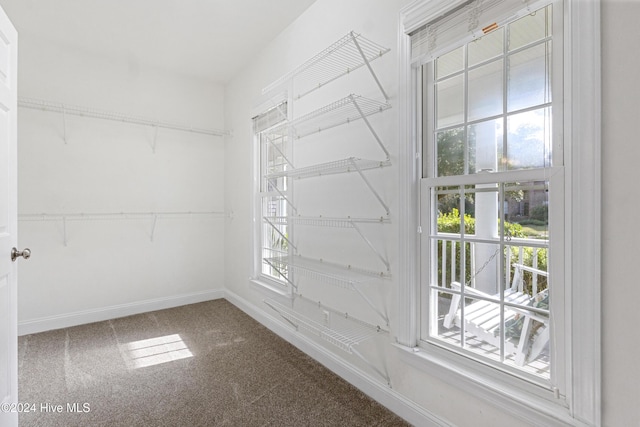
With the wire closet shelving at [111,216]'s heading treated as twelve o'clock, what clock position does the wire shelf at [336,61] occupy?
The wire shelf is roughly at 11 o'clock from the wire closet shelving.

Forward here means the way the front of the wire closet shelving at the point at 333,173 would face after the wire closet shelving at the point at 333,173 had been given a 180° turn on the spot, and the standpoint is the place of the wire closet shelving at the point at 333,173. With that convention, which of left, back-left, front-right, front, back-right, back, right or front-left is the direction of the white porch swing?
right

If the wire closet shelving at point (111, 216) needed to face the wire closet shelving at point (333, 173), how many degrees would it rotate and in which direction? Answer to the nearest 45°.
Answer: approximately 45° to its left

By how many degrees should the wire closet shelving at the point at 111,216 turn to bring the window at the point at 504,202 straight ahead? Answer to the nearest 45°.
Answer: approximately 45° to its left

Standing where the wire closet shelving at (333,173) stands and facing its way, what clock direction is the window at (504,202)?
The window is roughly at 9 o'clock from the wire closet shelving.

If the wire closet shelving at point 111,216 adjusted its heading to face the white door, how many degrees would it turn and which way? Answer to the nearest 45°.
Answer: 0° — it already faces it

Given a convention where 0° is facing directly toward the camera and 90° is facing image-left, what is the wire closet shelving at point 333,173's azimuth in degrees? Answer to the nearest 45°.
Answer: approximately 45°

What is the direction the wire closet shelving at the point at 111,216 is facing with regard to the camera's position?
facing the viewer

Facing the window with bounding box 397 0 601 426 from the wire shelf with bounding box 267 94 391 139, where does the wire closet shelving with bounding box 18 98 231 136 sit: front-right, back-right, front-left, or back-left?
back-right

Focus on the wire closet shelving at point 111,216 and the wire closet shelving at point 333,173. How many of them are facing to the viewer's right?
0

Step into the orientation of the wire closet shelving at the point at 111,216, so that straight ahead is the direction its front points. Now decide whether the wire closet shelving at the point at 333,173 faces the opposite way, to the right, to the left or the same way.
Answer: to the right
